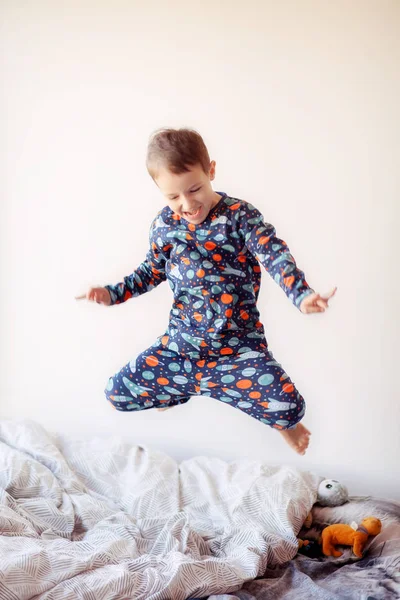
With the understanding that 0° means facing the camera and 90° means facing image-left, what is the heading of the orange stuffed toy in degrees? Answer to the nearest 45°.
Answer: approximately 270°

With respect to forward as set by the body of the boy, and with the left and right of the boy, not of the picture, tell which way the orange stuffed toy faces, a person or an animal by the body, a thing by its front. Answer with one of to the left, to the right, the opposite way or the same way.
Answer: to the left

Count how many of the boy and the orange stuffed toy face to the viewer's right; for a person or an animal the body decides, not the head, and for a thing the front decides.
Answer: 1

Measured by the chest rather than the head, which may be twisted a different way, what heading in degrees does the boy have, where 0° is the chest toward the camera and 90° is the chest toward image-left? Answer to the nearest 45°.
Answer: approximately 0°
